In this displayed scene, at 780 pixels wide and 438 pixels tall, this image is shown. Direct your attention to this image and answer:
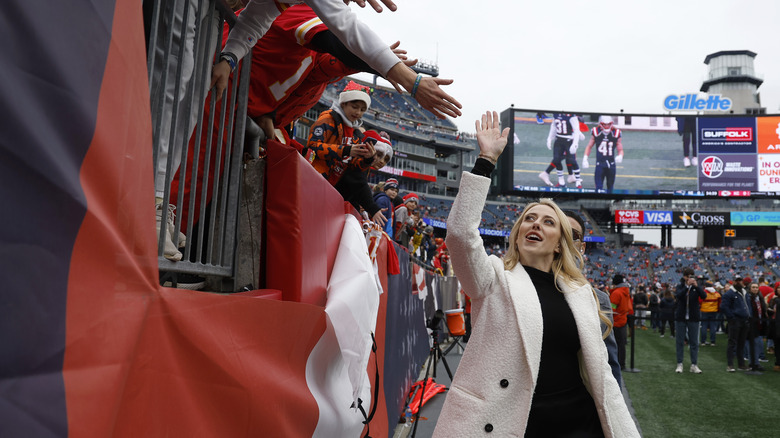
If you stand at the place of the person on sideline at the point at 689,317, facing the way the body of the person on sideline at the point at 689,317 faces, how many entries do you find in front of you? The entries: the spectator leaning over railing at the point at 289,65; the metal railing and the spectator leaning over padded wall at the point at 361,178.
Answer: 3

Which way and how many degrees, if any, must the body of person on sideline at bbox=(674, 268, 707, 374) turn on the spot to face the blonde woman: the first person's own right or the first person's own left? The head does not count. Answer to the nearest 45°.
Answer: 0° — they already face them

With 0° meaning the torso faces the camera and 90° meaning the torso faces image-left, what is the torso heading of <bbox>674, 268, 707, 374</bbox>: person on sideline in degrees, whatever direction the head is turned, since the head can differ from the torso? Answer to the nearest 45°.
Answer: approximately 0°

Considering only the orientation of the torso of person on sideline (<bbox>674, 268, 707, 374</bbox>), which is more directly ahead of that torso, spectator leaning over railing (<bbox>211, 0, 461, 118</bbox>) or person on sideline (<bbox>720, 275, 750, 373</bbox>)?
the spectator leaning over railing

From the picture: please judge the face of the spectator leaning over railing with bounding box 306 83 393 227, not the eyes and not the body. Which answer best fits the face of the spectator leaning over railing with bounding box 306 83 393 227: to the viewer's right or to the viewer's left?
to the viewer's right

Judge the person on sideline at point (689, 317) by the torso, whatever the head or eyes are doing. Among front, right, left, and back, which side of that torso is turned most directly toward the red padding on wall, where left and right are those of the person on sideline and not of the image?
front

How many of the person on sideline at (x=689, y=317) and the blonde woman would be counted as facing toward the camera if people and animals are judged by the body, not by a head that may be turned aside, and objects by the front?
2

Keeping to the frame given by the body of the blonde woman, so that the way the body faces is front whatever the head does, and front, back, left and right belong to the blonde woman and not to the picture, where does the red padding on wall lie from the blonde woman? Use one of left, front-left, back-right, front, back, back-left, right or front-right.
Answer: front-right

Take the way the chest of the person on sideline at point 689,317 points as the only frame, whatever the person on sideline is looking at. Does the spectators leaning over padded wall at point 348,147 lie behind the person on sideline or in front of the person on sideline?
in front

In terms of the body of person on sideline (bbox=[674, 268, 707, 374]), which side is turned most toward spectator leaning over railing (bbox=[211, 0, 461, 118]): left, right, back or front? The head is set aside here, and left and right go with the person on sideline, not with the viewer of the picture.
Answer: front

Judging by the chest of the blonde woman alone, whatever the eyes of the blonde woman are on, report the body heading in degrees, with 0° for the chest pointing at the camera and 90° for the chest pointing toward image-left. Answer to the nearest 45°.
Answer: approximately 0°

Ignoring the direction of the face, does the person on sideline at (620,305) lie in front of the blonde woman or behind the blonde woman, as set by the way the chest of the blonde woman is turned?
behind
